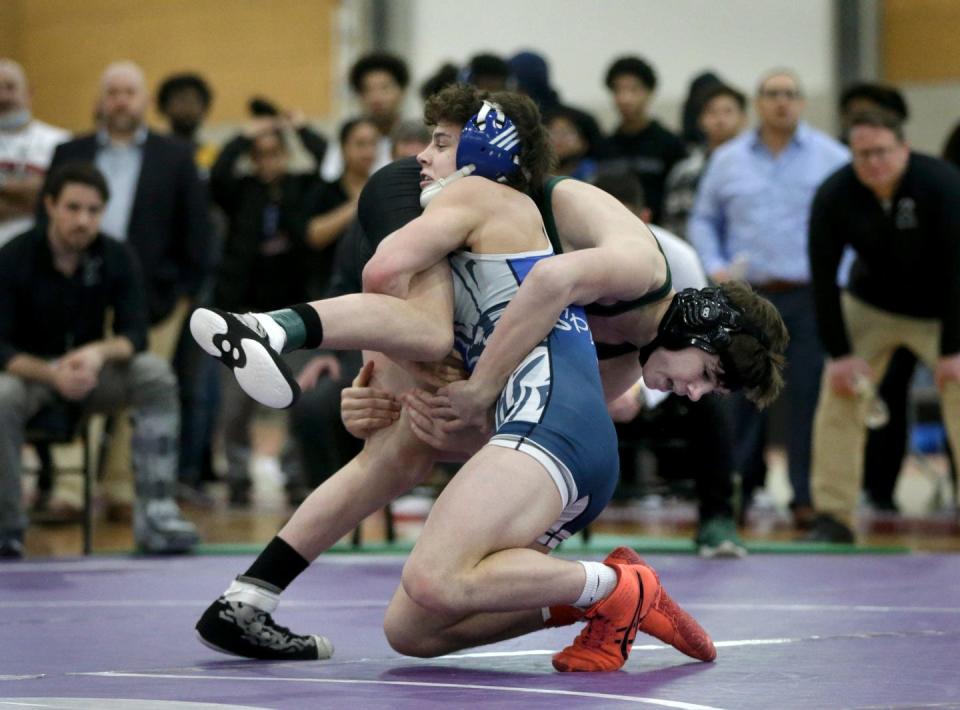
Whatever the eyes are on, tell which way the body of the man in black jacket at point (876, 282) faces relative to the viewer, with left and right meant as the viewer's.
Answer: facing the viewer

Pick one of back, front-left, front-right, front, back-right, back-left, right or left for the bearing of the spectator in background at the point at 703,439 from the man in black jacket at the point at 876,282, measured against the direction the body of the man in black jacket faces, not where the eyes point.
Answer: front-right

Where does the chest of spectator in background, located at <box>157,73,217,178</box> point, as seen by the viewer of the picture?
toward the camera

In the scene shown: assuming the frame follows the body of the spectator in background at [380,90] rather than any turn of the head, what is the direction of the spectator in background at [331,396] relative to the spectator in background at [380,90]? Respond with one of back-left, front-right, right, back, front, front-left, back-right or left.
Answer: front

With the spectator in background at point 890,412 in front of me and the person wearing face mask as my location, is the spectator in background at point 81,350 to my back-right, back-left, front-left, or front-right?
front-right

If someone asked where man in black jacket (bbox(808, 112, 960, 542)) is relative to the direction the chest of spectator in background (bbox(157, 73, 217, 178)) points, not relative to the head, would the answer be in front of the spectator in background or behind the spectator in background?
in front

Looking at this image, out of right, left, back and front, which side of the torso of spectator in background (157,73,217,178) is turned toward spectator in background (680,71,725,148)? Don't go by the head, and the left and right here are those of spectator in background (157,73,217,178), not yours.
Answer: left

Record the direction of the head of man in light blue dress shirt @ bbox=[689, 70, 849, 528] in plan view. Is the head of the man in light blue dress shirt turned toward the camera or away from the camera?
toward the camera

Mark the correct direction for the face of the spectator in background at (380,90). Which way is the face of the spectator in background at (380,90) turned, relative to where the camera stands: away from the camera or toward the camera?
toward the camera

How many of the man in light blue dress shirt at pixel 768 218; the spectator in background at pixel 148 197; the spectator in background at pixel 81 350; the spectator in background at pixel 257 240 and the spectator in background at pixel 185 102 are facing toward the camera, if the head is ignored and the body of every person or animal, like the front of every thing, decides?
5

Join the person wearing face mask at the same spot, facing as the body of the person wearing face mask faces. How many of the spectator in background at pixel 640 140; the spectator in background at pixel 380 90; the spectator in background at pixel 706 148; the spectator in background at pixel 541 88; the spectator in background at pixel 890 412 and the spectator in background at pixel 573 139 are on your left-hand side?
6

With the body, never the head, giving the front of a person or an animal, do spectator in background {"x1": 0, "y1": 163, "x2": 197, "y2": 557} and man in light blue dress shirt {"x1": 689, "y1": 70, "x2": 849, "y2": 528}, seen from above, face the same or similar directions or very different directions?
same or similar directions

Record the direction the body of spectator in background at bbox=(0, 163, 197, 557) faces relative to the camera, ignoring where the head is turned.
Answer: toward the camera

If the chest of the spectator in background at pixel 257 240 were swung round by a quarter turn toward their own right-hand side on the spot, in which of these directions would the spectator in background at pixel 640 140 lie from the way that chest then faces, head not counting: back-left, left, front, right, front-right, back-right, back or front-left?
back

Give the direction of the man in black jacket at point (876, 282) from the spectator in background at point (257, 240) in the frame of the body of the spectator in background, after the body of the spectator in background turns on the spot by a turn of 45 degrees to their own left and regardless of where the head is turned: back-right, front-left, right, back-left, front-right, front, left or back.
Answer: front

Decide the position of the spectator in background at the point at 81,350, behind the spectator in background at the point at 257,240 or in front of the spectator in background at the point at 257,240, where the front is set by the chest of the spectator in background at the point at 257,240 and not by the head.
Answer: in front
